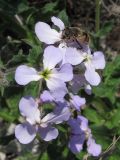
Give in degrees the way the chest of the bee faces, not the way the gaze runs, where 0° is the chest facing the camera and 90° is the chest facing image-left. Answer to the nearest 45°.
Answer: approximately 90°
